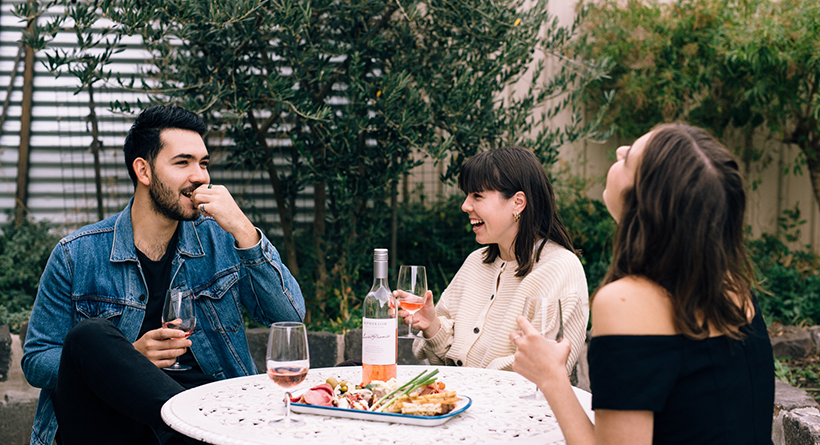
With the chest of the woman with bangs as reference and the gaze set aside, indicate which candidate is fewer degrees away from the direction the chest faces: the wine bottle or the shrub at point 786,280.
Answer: the wine bottle

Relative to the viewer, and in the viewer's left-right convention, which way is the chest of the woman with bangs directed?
facing the viewer and to the left of the viewer

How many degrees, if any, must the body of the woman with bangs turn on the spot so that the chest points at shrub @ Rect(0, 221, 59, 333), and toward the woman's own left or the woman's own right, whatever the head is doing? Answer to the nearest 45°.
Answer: approximately 90° to the woman's own right

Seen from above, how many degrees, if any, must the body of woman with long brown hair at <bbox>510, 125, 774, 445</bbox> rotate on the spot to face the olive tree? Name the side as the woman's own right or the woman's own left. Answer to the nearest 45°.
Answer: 0° — they already face it

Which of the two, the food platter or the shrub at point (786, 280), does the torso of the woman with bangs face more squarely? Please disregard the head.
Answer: the food platter

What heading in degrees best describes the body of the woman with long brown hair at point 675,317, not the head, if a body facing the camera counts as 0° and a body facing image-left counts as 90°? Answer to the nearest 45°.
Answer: approximately 135°

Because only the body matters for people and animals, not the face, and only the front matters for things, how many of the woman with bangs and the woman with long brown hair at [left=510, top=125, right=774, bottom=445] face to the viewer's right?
0

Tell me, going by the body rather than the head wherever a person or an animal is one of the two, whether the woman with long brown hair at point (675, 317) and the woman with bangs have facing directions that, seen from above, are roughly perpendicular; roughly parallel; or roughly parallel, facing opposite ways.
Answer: roughly perpendicular

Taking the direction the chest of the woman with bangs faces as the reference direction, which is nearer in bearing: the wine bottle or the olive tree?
the wine bottle

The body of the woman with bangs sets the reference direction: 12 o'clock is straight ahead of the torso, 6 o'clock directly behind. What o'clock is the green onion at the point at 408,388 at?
The green onion is roughly at 11 o'clock from the woman with bangs.

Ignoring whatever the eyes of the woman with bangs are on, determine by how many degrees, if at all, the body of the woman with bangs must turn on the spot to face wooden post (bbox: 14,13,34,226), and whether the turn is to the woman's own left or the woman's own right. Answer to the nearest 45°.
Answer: approximately 90° to the woman's own right

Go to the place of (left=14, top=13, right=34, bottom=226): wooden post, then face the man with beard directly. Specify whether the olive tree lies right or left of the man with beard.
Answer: left
